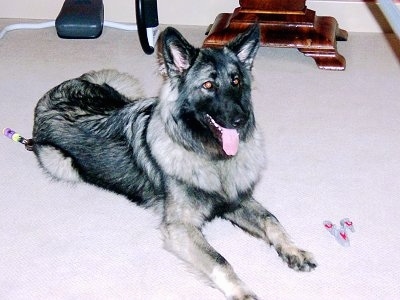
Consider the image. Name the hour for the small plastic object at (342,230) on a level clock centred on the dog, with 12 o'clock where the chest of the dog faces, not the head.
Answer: The small plastic object is roughly at 11 o'clock from the dog.

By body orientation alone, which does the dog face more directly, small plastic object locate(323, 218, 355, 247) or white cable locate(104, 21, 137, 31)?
the small plastic object

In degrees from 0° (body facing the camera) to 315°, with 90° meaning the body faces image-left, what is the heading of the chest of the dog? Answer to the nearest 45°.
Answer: approximately 315°

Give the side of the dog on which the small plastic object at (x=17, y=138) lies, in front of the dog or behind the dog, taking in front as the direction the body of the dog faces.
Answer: behind

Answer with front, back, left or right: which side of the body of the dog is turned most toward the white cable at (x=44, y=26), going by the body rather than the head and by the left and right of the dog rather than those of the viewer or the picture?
back

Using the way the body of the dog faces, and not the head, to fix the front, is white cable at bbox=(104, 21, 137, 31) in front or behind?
behind

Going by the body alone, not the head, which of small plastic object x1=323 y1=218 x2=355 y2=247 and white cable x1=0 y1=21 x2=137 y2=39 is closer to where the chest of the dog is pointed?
the small plastic object
